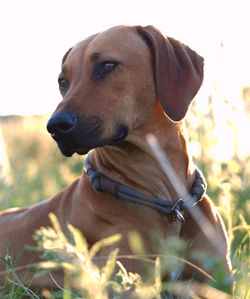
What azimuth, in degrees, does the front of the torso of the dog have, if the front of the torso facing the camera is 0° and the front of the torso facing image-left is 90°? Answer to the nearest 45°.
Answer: approximately 315°
